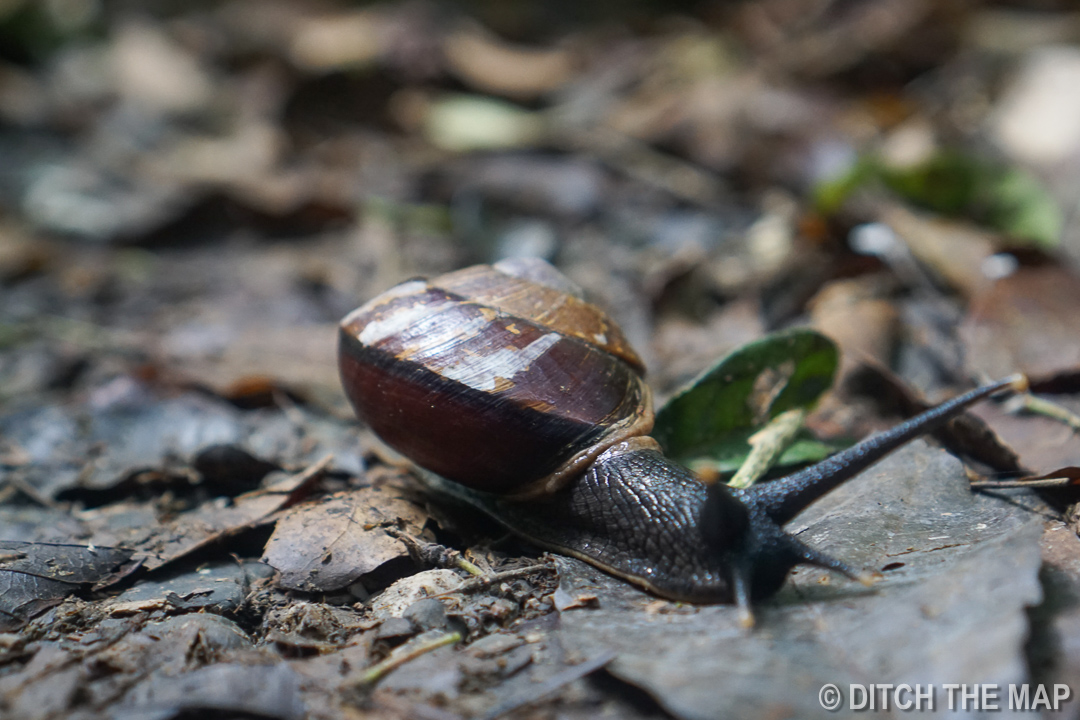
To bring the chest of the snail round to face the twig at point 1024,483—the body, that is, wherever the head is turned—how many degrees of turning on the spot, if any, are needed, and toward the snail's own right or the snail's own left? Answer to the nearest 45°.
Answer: approximately 45° to the snail's own left

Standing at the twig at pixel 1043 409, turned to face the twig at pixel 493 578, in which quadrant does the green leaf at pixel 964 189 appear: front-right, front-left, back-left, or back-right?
back-right

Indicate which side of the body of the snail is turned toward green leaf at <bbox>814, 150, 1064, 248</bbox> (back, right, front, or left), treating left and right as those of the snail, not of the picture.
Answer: left

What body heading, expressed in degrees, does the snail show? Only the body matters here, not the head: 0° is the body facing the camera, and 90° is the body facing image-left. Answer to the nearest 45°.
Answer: approximately 315°
